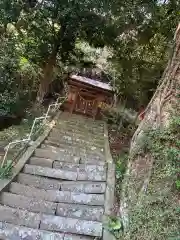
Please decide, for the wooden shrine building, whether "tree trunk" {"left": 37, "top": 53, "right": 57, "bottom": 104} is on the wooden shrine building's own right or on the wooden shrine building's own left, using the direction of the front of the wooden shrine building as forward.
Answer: on the wooden shrine building's own right

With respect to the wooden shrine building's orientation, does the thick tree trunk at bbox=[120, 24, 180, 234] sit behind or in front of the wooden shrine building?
in front

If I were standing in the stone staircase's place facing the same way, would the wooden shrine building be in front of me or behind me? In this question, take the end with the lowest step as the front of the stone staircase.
behind

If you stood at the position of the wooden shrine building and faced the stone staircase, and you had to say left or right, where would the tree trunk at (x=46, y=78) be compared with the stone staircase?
right

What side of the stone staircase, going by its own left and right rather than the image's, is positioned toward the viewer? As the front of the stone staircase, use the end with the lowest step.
front

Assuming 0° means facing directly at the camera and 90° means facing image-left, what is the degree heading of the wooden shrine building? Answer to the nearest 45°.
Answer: approximately 0°

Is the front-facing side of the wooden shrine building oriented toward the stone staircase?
yes

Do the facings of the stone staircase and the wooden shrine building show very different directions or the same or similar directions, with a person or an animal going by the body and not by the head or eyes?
same or similar directions
